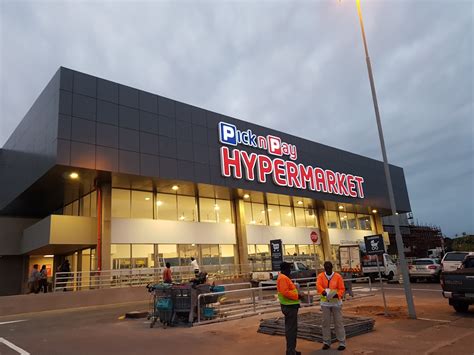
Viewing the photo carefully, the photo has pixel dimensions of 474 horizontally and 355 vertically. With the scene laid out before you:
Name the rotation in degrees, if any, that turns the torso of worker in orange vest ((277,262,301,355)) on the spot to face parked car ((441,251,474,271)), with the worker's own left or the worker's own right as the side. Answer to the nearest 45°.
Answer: approximately 45° to the worker's own left

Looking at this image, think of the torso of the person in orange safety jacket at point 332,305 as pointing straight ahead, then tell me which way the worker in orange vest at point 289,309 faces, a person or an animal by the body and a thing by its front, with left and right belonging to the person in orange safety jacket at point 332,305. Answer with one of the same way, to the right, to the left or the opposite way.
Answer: to the left

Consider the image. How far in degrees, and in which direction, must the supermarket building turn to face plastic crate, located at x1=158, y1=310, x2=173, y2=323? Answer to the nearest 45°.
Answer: approximately 45° to its right

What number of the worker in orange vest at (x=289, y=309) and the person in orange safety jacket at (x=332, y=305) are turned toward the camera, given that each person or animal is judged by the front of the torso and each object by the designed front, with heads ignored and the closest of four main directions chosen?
1

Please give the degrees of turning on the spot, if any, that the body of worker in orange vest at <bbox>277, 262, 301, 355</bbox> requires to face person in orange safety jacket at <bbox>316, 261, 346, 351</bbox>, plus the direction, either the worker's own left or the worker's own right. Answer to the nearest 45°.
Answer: approximately 45° to the worker's own left

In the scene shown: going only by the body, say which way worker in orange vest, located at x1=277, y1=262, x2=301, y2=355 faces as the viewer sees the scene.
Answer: to the viewer's right

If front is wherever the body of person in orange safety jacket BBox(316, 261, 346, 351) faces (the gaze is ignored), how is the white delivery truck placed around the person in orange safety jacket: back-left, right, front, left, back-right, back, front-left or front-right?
back

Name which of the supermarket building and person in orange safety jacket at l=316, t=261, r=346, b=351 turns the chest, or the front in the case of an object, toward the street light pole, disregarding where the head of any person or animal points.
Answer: the supermarket building
